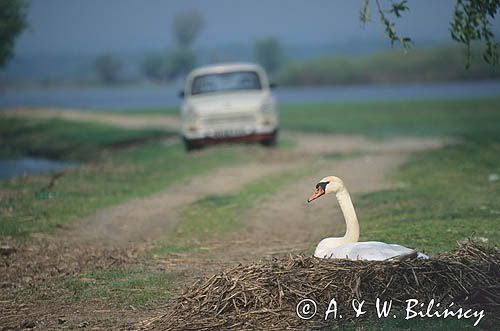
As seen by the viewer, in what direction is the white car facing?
toward the camera

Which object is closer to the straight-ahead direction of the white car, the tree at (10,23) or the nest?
the nest

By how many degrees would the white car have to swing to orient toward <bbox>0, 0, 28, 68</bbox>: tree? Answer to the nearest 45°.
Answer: approximately 135° to its right

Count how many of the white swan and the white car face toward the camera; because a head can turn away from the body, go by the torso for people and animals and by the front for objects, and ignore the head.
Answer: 1

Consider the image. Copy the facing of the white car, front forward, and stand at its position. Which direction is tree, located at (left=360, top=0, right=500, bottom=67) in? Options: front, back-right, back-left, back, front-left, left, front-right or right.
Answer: front

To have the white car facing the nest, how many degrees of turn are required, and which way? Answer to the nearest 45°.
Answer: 0° — it already faces it

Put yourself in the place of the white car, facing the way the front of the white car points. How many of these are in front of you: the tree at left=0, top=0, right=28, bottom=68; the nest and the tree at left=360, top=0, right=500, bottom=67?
2

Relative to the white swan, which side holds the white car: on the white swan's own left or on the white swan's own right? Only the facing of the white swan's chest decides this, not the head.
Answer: on the white swan's own right

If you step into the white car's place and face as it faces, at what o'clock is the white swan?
The white swan is roughly at 12 o'clock from the white car.

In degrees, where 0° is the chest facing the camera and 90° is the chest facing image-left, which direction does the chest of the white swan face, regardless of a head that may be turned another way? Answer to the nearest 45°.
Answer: approximately 90°

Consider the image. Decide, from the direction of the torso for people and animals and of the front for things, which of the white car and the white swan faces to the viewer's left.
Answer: the white swan

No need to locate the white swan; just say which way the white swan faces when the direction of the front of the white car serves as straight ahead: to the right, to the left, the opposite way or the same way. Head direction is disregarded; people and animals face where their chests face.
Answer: to the right
